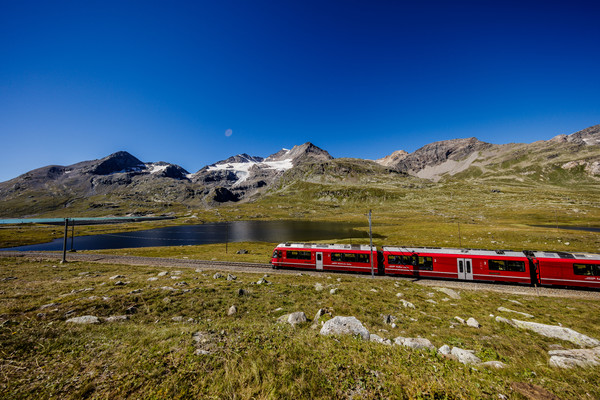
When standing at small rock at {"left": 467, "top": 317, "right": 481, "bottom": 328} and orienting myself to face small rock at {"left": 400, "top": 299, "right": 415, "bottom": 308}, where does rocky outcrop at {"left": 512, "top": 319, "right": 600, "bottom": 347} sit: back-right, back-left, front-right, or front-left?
back-right

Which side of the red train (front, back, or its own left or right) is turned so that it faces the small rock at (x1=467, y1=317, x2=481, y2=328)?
left

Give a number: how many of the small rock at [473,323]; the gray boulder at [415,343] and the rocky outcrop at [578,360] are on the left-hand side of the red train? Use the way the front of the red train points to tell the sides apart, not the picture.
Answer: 3

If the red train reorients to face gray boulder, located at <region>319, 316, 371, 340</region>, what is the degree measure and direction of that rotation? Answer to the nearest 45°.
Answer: approximately 90° to its left

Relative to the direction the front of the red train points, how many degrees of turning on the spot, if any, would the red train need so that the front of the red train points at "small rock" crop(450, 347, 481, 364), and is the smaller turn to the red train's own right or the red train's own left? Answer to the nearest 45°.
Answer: approximately 90° to the red train's own left

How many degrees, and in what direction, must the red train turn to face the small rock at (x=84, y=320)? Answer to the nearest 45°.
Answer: approximately 45° to its left

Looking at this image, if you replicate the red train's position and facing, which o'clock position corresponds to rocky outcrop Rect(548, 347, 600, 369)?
The rocky outcrop is roughly at 9 o'clock from the red train.

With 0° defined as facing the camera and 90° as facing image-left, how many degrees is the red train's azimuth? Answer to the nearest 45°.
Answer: approximately 90°

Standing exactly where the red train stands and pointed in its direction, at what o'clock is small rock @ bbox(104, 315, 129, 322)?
The small rock is roughly at 10 o'clock from the red train.

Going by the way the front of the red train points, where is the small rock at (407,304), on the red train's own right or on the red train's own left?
on the red train's own left
